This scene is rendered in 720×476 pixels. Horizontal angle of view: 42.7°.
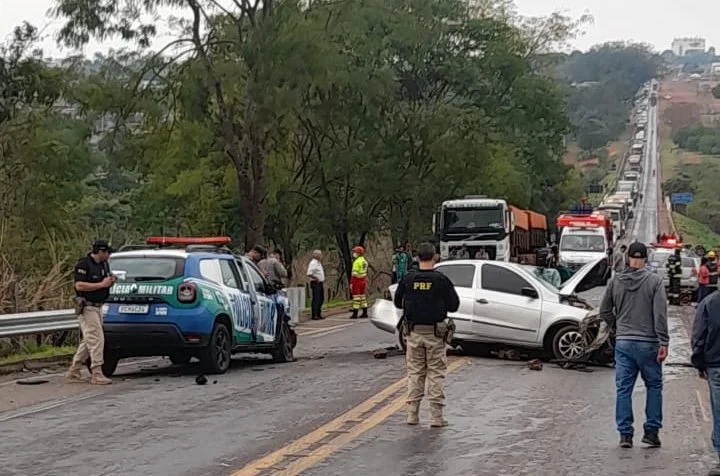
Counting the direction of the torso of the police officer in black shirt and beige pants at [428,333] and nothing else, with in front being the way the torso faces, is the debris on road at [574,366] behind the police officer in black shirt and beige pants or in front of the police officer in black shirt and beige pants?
in front

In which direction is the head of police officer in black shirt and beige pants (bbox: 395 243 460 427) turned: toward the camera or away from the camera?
away from the camera

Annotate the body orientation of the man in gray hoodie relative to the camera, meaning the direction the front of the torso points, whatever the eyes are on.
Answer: away from the camera

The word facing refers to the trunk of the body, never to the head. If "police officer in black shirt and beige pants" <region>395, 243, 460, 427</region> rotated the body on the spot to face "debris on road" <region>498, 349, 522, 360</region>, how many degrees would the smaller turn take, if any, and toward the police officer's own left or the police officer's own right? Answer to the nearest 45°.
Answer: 0° — they already face it

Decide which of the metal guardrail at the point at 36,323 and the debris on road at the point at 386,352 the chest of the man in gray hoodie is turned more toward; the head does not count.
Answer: the debris on road

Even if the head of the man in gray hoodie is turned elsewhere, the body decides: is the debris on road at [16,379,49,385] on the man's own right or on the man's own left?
on the man's own left

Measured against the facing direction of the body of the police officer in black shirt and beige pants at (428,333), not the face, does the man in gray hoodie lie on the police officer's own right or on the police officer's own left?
on the police officer's own right

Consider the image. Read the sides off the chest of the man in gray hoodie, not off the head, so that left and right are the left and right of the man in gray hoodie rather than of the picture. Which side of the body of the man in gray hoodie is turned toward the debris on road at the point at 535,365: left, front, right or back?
front

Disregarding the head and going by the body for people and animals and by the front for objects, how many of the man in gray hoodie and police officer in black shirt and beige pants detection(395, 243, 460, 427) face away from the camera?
2

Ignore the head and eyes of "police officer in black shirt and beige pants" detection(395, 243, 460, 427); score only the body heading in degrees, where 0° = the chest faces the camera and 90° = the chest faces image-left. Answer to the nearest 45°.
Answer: approximately 180°

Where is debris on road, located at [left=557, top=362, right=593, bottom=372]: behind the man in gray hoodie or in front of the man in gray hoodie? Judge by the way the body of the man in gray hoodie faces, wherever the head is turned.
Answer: in front
